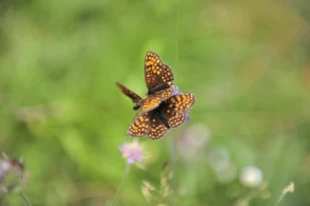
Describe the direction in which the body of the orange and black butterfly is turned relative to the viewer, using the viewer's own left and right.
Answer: facing away from the viewer and to the left of the viewer

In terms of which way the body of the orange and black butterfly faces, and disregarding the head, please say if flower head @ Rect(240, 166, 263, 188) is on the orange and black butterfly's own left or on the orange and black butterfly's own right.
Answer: on the orange and black butterfly's own right
